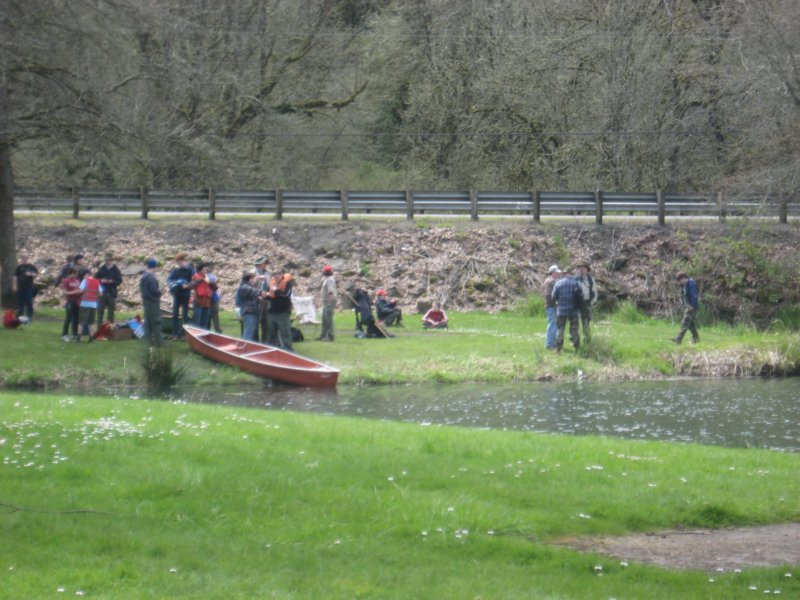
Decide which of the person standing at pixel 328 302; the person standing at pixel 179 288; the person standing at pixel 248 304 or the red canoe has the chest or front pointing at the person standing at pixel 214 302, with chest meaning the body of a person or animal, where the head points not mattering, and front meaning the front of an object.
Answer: the person standing at pixel 328 302

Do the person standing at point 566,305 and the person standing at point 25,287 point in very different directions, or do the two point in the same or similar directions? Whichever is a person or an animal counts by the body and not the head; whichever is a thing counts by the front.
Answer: very different directions

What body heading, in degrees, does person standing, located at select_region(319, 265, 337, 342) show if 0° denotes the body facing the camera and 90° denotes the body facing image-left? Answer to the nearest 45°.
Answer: approximately 90°

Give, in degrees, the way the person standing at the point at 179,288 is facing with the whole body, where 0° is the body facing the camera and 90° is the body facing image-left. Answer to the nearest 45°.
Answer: approximately 0°

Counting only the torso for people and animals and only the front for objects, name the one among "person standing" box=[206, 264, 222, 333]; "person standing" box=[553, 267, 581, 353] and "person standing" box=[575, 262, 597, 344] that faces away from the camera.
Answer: "person standing" box=[553, 267, 581, 353]

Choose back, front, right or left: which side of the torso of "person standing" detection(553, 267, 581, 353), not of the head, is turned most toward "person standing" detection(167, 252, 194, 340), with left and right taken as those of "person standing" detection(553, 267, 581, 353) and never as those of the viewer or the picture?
left

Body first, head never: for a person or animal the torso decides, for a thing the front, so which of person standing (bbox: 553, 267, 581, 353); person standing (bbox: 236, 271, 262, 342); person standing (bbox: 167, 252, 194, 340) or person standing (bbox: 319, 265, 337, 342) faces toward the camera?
person standing (bbox: 167, 252, 194, 340)

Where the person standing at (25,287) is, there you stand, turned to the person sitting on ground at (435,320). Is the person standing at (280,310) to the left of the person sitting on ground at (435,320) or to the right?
right

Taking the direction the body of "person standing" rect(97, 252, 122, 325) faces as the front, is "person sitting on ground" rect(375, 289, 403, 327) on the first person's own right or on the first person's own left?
on the first person's own left
